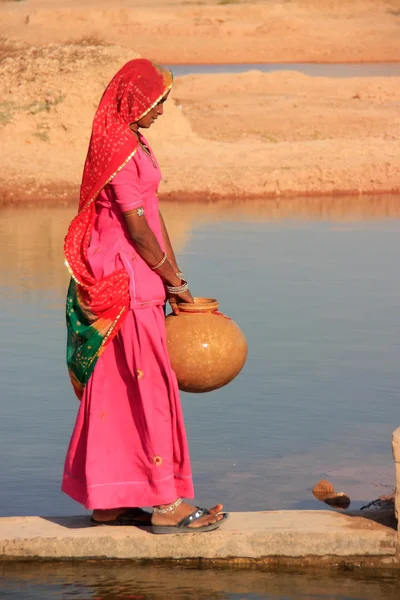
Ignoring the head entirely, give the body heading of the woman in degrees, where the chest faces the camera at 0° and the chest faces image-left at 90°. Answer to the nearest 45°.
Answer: approximately 270°

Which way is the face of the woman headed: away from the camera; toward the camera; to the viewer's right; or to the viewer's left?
to the viewer's right
